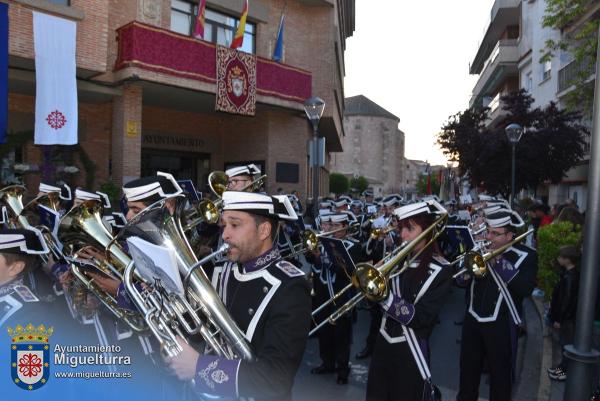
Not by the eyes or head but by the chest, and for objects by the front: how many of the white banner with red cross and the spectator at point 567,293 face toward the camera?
1

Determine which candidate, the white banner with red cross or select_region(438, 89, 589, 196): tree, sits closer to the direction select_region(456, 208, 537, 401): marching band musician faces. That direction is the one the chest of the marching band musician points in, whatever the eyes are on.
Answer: the white banner with red cross

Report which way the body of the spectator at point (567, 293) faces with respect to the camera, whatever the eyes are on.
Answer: to the viewer's left

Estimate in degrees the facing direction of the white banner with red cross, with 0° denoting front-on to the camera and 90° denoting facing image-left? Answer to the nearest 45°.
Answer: approximately 0°

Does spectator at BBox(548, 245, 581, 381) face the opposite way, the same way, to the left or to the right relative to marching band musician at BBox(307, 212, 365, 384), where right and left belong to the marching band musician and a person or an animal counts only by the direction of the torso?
to the right

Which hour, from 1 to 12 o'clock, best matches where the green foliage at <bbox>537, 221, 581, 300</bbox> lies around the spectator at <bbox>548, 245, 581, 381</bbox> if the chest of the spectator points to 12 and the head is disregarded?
The green foliage is roughly at 3 o'clock from the spectator.

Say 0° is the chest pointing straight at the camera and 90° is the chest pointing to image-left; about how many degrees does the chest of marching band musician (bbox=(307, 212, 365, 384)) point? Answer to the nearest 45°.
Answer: approximately 45°

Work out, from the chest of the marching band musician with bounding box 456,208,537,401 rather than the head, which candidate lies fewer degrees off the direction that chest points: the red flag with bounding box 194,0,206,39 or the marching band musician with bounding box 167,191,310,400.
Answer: the marching band musician

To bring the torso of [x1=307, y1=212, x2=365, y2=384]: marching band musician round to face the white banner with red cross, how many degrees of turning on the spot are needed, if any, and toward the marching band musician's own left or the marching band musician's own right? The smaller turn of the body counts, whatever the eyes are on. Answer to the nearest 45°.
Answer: approximately 90° to the marching band musician's own right

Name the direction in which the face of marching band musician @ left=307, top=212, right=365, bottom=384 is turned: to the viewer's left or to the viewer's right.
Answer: to the viewer's left

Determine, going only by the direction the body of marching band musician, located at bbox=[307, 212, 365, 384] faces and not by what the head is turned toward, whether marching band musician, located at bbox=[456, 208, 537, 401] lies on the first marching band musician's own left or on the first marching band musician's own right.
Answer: on the first marching band musician's own left

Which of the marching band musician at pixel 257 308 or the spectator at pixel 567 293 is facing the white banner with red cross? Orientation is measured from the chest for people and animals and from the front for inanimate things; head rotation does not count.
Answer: the spectator

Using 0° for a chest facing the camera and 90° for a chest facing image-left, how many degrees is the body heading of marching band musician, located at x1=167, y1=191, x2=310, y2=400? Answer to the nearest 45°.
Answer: approximately 45°
